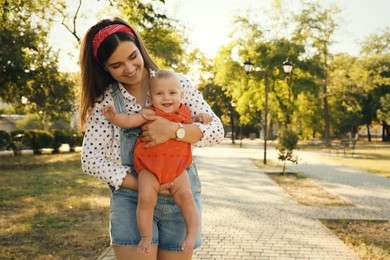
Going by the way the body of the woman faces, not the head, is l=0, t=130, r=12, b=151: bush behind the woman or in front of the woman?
behind

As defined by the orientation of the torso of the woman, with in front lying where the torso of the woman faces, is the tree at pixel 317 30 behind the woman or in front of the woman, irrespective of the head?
behind

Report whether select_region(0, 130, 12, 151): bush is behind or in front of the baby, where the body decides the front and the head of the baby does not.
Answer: behind

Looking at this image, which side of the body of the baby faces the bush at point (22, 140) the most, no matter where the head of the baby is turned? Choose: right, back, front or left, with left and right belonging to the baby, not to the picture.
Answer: back

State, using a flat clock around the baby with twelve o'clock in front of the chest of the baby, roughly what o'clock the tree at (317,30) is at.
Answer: The tree is roughly at 7 o'clock from the baby.

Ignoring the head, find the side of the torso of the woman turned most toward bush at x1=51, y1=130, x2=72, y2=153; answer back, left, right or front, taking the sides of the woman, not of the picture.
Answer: back
